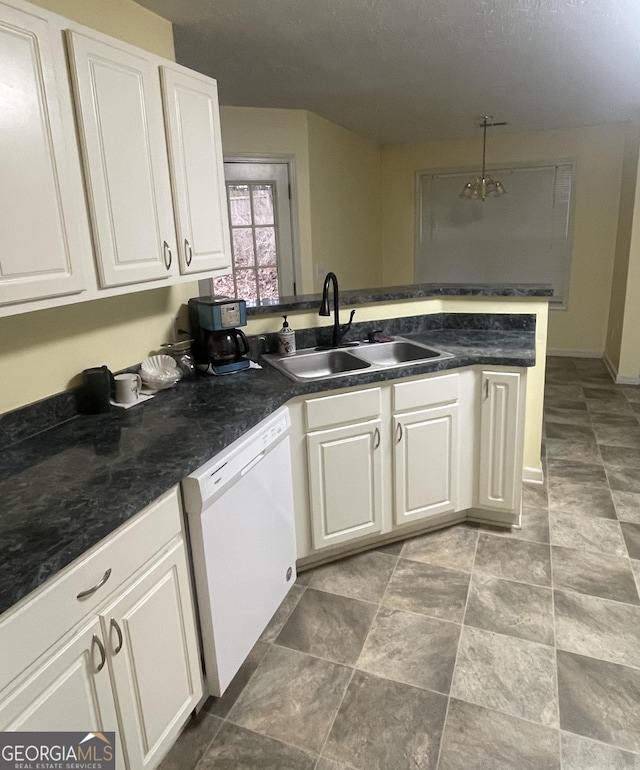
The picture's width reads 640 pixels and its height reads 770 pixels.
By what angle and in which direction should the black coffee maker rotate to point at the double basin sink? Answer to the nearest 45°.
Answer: approximately 45° to its left

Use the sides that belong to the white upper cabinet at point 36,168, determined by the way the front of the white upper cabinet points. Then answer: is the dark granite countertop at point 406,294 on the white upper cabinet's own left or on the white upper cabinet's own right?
on the white upper cabinet's own left

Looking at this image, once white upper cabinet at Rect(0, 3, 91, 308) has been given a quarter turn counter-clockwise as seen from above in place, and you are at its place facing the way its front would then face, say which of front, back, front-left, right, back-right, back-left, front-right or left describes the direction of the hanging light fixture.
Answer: front

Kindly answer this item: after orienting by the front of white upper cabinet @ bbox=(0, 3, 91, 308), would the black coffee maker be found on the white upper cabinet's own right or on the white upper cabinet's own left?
on the white upper cabinet's own left

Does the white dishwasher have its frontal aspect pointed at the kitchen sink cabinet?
no

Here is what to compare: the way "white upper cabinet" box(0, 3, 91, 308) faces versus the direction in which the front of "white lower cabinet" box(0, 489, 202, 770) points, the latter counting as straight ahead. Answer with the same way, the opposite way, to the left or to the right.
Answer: the same way

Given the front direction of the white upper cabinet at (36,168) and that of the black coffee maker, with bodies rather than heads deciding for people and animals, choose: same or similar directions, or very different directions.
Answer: same or similar directions

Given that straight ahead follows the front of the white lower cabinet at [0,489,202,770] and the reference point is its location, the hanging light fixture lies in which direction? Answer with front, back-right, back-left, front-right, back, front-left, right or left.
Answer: left

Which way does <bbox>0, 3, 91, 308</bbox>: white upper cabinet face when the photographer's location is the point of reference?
facing the viewer and to the right of the viewer

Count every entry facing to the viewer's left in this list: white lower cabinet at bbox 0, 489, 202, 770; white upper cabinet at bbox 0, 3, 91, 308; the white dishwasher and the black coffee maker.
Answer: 0

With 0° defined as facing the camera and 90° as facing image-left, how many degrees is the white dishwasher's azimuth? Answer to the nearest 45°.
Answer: approximately 315°

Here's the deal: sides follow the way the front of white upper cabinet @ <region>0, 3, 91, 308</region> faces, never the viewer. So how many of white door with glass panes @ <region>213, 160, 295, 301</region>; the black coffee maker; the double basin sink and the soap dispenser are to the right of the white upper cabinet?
0

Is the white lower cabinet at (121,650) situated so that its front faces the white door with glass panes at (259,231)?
no

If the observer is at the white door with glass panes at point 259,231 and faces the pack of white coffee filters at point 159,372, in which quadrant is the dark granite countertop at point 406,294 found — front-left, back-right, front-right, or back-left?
front-left

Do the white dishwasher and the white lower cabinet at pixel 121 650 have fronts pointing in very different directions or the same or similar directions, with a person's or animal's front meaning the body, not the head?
same or similar directions

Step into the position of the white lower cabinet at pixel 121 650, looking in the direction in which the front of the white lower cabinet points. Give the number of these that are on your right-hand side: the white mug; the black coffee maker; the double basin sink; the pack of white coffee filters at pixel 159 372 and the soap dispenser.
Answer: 0

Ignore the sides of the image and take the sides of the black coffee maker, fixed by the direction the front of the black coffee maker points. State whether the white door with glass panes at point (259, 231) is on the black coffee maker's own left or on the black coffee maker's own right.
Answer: on the black coffee maker's own left
